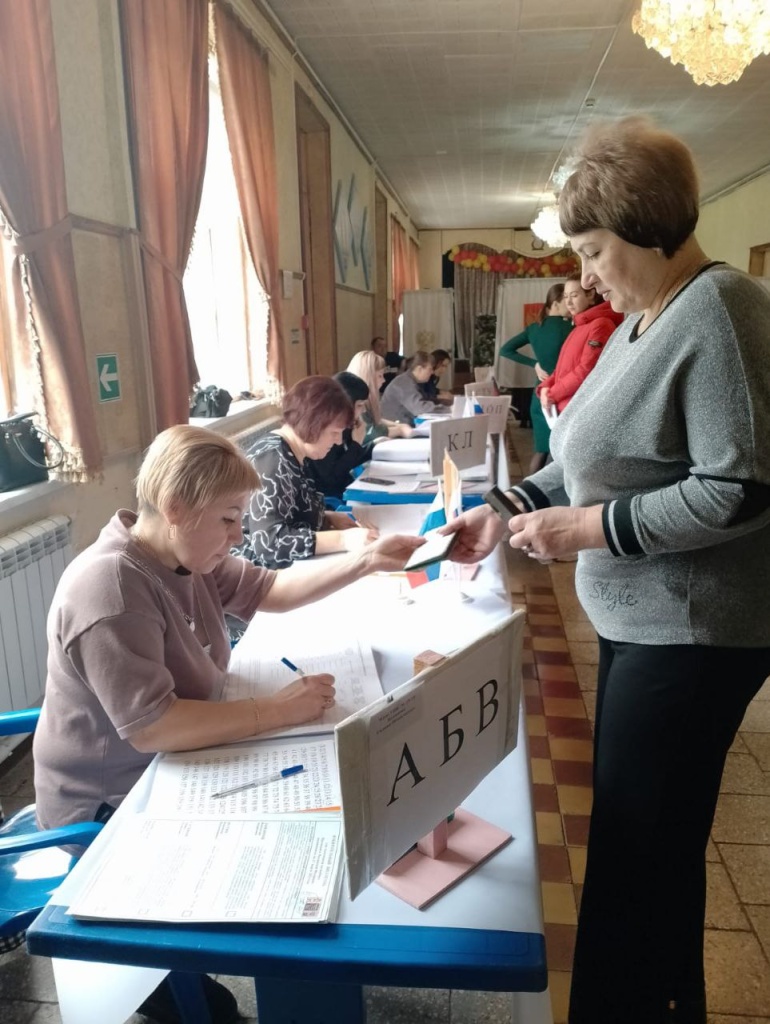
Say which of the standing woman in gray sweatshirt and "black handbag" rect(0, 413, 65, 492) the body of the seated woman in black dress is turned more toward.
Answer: the standing woman in gray sweatshirt

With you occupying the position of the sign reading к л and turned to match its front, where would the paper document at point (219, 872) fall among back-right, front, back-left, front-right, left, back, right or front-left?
front-right

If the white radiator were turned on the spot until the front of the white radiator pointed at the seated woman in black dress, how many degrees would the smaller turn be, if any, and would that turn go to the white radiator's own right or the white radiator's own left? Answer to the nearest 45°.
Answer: approximately 45° to the white radiator's own left

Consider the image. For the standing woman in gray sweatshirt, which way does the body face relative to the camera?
to the viewer's left

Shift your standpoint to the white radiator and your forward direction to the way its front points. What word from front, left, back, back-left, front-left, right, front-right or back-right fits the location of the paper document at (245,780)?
front-right

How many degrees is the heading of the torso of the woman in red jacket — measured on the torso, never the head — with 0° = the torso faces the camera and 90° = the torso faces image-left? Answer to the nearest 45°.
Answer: approximately 90°

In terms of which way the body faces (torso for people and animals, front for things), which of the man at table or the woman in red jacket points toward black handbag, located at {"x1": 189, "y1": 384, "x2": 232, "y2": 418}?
the woman in red jacket

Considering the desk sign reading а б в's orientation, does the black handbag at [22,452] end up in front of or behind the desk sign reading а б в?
behind

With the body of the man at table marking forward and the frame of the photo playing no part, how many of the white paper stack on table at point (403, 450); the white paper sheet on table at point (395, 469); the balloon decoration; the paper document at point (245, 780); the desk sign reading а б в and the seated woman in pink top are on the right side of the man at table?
5

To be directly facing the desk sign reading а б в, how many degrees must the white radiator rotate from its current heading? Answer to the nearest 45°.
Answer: approximately 45° to its right

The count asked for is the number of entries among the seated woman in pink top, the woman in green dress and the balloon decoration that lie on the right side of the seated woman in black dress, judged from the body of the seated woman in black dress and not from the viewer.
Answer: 1

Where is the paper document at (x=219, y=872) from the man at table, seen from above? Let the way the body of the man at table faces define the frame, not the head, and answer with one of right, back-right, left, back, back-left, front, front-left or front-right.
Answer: right
